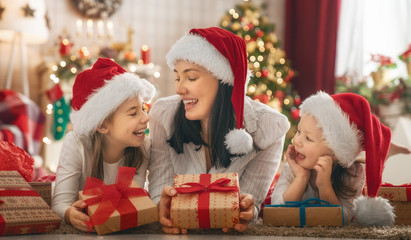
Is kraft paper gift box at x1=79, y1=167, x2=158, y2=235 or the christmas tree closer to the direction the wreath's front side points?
the kraft paper gift box

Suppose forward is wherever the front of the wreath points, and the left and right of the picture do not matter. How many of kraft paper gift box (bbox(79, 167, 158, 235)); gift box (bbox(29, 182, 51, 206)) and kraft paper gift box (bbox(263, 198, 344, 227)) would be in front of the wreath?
3

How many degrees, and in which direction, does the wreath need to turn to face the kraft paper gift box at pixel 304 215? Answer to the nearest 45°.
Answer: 0° — it already faces it

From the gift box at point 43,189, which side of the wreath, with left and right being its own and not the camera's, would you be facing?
front

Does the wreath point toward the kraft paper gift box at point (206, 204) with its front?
yes

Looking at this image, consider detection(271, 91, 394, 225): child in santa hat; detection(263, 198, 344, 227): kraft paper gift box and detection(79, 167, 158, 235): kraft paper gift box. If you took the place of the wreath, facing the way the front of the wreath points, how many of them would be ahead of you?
3

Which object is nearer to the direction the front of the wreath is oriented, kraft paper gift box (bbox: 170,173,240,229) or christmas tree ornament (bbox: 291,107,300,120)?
the kraft paper gift box

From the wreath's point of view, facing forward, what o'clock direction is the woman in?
The woman is roughly at 12 o'clock from the wreath.

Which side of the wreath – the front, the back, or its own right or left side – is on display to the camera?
front

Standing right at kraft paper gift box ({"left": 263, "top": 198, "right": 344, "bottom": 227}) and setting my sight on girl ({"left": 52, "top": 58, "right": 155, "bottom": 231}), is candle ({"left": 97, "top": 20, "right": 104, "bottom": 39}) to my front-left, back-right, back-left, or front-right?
front-right

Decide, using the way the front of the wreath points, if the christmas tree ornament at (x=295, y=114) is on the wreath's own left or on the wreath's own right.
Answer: on the wreath's own left

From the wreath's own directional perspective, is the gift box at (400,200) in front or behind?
in front

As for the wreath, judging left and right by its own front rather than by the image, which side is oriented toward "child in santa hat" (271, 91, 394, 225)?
front

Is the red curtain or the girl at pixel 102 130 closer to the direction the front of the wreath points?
the girl
